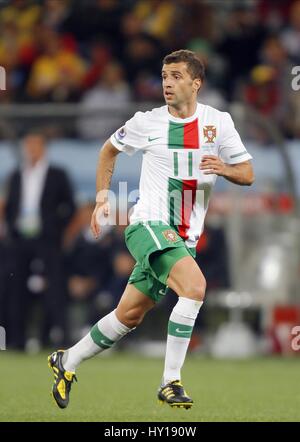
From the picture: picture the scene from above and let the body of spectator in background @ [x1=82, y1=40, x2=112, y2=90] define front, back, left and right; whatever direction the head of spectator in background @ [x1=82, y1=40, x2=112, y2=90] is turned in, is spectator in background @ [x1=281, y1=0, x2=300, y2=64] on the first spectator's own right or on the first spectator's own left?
on the first spectator's own left

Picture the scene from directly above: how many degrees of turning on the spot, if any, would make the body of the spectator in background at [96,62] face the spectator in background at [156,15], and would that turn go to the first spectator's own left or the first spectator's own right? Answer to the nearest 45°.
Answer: approximately 135° to the first spectator's own left

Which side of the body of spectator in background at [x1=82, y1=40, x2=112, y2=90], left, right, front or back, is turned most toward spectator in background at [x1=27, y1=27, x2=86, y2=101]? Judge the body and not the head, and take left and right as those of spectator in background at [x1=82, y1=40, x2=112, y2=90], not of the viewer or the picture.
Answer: right

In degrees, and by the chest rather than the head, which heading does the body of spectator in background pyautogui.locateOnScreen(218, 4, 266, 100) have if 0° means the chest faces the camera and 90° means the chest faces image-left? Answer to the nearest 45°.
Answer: approximately 0°

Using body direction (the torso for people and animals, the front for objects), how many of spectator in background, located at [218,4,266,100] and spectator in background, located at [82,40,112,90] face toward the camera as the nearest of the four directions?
2
